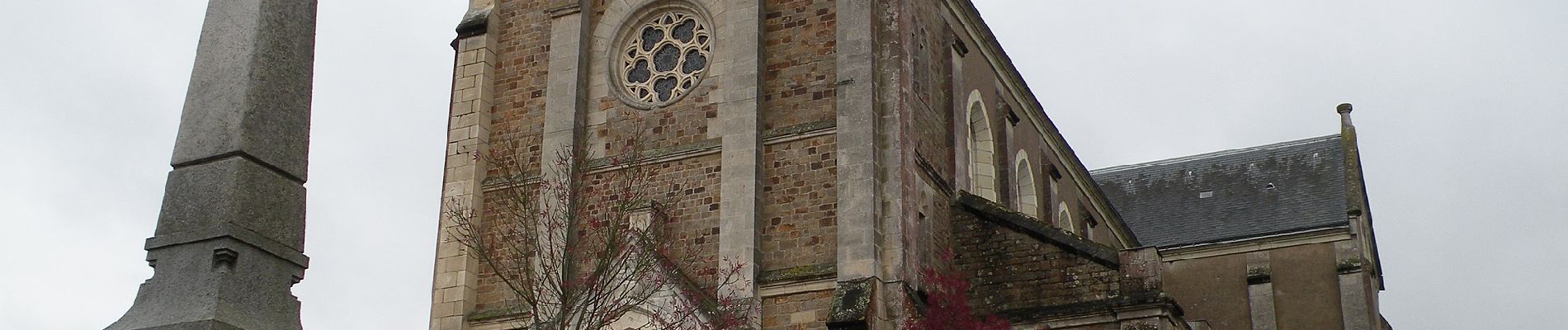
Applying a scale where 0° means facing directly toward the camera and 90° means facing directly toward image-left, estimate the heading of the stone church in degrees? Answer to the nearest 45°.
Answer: approximately 45°
